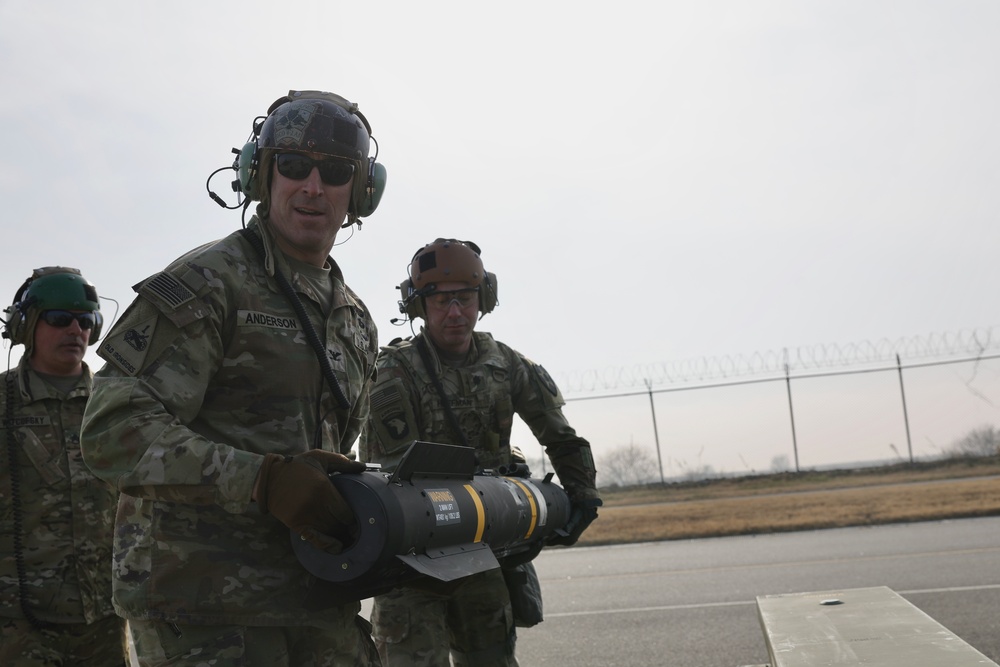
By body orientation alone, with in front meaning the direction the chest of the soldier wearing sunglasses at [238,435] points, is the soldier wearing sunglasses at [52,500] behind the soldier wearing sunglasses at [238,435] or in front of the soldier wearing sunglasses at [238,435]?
behind

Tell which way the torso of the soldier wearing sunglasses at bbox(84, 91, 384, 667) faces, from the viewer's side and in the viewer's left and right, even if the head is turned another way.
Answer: facing the viewer and to the right of the viewer

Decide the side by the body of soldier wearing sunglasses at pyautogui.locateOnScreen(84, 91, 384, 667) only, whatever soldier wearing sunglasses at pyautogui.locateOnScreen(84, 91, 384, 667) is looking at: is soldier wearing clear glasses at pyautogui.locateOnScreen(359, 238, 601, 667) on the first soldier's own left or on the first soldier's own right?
on the first soldier's own left

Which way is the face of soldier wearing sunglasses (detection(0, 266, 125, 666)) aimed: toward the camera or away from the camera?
toward the camera

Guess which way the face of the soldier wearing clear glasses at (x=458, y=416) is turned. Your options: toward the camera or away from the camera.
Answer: toward the camera

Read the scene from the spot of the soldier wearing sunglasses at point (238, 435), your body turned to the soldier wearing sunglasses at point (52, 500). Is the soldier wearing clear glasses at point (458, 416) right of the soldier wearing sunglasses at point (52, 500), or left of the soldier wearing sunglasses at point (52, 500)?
right
